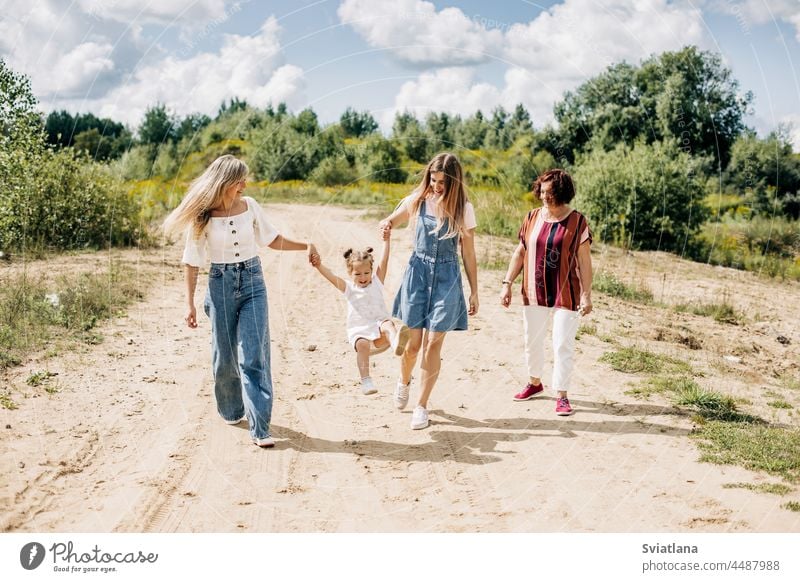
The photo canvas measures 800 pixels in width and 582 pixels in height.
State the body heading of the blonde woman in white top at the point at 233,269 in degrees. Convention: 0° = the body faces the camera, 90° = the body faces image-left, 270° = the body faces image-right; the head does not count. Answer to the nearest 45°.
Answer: approximately 0°

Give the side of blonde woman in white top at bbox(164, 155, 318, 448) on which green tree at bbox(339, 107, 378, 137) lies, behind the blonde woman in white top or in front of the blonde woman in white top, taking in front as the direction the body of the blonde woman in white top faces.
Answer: behind

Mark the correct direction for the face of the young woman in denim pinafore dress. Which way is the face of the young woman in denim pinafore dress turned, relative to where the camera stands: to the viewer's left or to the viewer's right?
to the viewer's left

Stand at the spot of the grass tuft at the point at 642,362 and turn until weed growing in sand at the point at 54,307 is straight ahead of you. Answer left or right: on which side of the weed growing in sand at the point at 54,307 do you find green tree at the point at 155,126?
right

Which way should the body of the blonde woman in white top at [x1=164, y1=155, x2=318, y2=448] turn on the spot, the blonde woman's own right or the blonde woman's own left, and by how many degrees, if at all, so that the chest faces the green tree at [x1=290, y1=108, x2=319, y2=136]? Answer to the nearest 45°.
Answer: approximately 180°

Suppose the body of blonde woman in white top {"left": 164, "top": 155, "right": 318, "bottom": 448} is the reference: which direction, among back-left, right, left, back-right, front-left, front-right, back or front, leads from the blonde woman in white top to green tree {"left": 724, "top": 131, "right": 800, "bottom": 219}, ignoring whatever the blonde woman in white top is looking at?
back-left

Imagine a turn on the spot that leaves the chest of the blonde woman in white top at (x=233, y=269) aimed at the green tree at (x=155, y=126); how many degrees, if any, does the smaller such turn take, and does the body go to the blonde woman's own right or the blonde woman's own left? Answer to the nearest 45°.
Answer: approximately 180°

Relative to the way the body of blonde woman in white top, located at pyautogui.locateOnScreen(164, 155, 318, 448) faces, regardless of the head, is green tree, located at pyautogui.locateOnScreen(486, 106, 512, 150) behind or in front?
behind

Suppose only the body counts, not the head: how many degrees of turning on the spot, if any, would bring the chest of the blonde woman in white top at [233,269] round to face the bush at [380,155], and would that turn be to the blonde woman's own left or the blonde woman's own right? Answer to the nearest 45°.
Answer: approximately 180°

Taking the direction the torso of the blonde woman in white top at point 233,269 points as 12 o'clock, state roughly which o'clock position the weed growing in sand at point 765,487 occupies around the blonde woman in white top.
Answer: The weed growing in sand is roughly at 10 o'clock from the blonde woman in white top.

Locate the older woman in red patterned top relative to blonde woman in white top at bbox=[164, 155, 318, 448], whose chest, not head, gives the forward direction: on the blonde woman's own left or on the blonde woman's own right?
on the blonde woman's own left

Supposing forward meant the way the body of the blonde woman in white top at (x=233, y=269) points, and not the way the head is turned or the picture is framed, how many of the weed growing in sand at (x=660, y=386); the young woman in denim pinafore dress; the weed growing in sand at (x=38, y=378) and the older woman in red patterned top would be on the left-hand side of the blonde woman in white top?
3

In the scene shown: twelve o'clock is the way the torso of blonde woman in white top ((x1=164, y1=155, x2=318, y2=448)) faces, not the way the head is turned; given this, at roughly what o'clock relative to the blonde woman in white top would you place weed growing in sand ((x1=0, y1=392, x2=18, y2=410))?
The weed growing in sand is roughly at 4 o'clock from the blonde woman in white top.

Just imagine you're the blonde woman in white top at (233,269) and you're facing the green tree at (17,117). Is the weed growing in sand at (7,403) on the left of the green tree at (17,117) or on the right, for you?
left
